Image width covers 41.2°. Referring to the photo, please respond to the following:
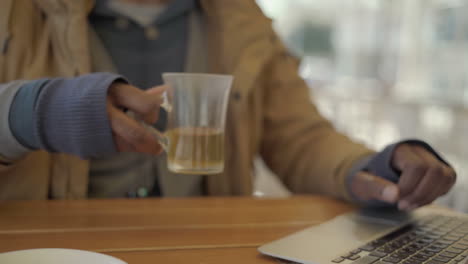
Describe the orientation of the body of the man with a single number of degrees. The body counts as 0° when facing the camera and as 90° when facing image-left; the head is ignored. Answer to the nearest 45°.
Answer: approximately 0°

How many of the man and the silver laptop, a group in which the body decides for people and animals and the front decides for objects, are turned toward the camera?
1

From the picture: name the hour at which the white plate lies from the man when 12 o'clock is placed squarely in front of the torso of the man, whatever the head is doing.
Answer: The white plate is roughly at 12 o'clock from the man.

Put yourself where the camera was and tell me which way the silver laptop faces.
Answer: facing away from the viewer and to the left of the viewer
